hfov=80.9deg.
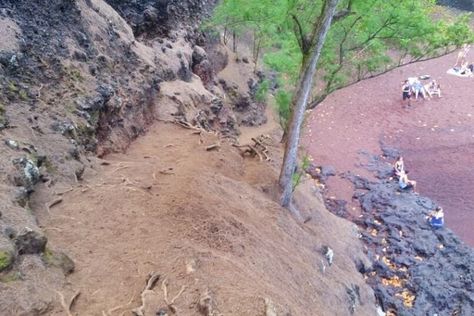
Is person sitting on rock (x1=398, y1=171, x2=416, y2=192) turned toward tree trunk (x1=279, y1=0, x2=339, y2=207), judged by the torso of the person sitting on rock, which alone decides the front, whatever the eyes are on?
no

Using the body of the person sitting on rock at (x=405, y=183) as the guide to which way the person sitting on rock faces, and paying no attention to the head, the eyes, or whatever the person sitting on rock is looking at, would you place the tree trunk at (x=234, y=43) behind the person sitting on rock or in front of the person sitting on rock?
behind

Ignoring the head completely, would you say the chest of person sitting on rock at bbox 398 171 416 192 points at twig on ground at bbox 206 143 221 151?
no

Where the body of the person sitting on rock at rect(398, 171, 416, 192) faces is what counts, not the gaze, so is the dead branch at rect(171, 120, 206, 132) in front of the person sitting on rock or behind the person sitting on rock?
behind

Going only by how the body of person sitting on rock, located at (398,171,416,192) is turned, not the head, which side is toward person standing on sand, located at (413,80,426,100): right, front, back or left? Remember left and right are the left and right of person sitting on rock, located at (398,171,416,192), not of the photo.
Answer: left

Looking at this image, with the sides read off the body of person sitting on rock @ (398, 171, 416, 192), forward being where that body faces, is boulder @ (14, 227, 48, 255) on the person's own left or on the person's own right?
on the person's own right

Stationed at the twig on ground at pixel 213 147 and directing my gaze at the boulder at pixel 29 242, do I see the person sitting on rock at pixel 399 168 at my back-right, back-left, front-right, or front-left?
back-left

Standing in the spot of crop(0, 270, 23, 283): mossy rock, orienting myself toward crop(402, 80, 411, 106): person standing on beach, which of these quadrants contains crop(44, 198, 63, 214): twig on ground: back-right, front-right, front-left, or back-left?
front-left

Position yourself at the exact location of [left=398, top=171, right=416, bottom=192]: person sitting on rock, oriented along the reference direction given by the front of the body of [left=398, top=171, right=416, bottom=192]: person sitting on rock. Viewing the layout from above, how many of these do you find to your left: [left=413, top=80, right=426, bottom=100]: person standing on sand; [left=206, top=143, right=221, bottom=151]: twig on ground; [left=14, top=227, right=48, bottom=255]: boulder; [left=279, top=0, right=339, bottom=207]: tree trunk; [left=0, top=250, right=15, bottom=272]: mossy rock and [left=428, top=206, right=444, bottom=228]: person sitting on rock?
1

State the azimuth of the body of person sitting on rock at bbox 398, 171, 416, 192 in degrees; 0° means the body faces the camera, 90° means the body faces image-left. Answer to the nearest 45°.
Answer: approximately 270°

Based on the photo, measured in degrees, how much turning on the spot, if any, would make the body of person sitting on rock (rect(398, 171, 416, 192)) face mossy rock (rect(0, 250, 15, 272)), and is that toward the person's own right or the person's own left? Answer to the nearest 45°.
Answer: approximately 90° to the person's own right

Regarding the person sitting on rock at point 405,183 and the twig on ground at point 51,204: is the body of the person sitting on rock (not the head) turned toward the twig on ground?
no

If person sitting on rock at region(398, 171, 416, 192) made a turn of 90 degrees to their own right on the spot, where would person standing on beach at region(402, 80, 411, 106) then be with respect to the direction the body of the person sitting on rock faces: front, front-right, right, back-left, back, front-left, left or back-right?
back
